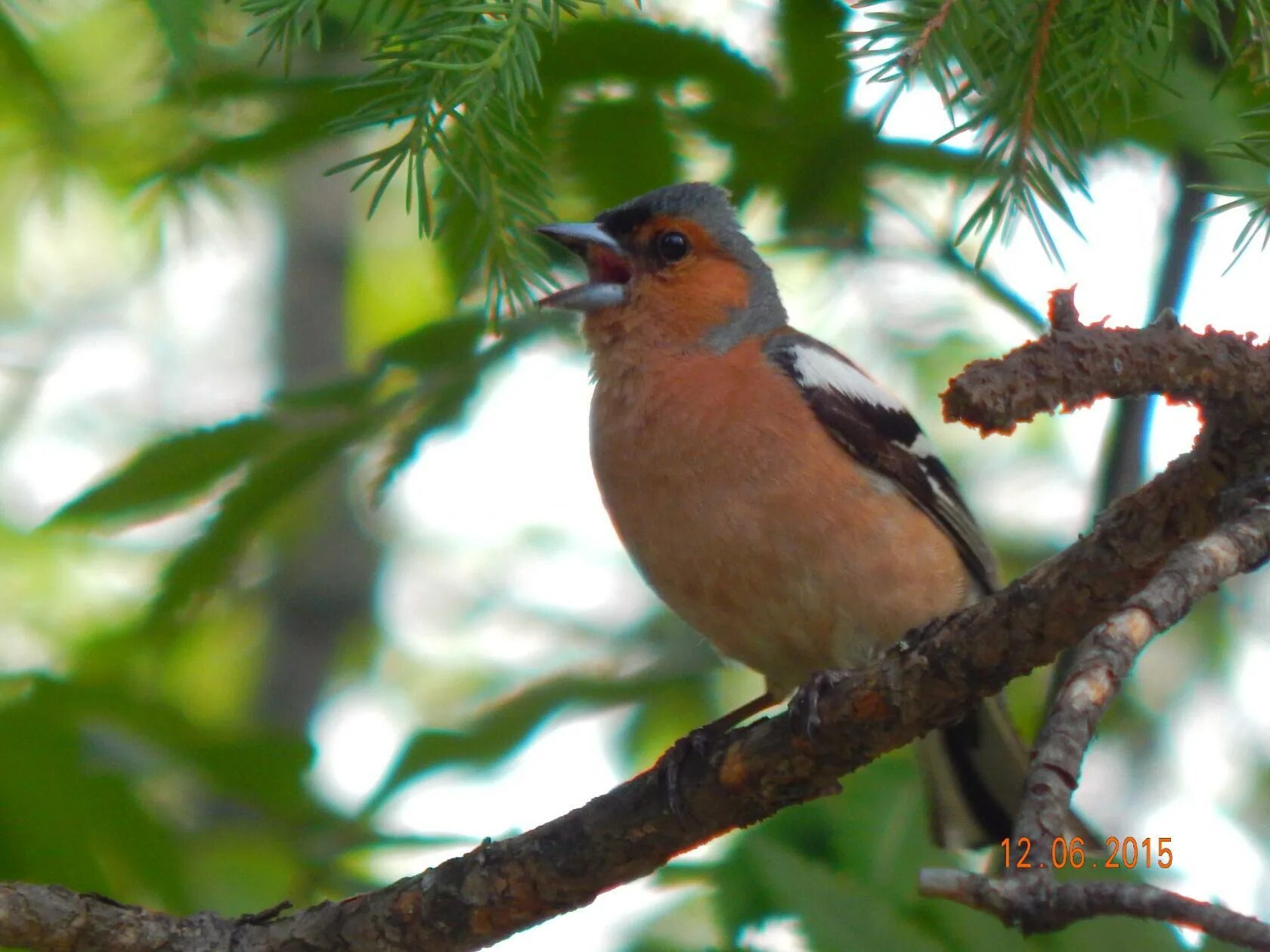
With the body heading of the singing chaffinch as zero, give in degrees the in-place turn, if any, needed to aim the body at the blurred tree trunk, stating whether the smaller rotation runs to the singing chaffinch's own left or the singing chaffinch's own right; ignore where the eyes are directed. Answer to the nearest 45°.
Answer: approximately 90° to the singing chaffinch's own right

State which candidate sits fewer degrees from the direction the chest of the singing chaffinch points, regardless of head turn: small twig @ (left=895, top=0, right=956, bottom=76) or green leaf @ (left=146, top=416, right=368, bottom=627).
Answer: the green leaf

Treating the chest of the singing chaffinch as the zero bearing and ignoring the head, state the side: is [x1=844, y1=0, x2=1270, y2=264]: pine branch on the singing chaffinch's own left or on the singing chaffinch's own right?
on the singing chaffinch's own left

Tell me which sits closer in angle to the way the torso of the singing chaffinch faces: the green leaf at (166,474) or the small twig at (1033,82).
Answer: the green leaf

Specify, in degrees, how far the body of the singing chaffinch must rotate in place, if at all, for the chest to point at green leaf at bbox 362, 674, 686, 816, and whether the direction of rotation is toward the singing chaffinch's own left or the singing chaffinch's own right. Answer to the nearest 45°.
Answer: approximately 45° to the singing chaffinch's own right

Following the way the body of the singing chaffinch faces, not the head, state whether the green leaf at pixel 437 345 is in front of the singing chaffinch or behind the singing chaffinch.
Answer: in front

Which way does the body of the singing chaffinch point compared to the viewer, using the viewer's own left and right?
facing the viewer and to the left of the viewer
